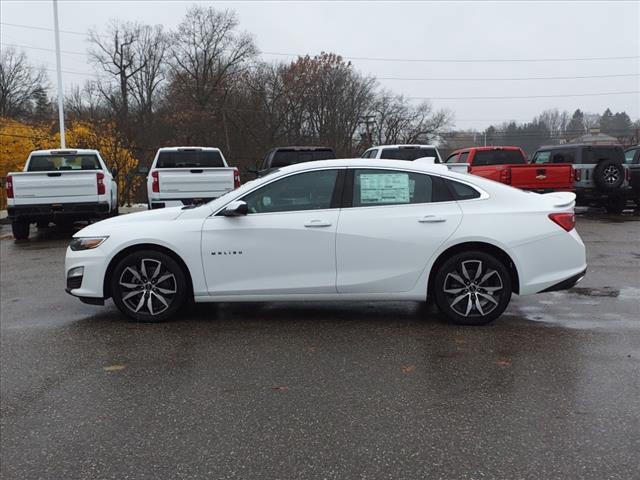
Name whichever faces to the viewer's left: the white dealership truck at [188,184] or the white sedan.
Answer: the white sedan

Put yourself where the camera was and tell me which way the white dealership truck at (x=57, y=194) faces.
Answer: facing away from the viewer

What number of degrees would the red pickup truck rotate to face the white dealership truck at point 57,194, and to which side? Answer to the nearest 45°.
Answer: approximately 90° to its left

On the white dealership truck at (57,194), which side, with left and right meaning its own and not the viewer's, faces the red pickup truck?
right

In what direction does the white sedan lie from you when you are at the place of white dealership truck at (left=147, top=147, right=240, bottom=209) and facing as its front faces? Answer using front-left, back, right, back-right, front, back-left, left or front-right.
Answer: back

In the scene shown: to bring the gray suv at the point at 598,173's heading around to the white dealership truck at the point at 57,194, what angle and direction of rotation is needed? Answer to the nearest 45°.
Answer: approximately 90° to its left

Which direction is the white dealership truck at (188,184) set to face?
away from the camera

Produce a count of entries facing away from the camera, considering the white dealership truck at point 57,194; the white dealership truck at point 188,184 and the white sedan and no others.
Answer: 2

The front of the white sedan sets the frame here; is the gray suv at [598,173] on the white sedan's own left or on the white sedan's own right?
on the white sedan's own right

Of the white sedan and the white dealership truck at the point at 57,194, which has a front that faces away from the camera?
the white dealership truck

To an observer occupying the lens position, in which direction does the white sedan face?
facing to the left of the viewer

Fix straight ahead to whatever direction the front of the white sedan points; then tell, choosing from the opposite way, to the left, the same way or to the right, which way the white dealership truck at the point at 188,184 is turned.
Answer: to the right

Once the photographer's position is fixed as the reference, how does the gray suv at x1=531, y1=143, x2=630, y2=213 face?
facing away from the viewer and to the left of the viewer
